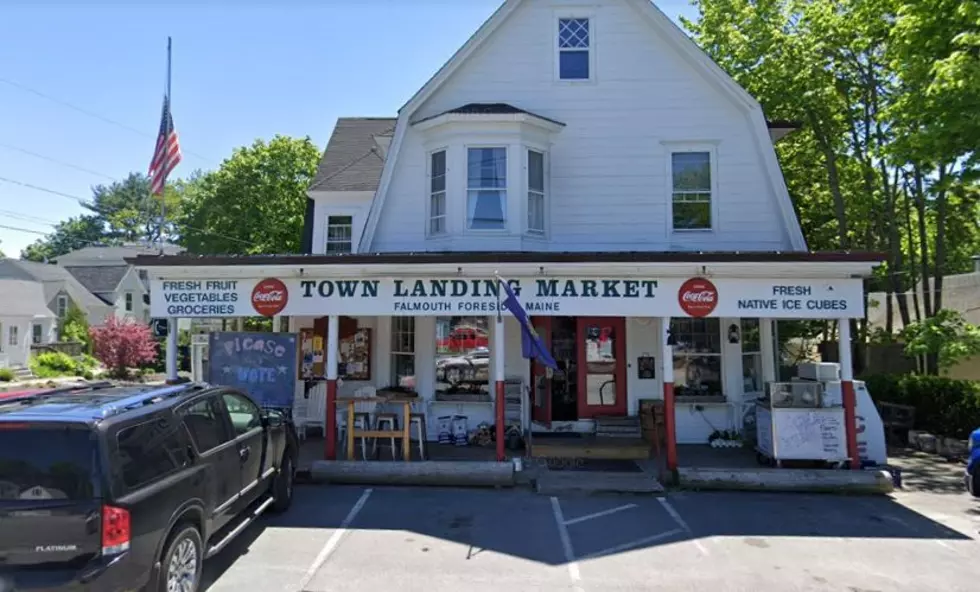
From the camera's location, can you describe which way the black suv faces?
facing away from the viewer and to the right of the viewer

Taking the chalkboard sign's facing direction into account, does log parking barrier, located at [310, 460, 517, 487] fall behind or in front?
in front

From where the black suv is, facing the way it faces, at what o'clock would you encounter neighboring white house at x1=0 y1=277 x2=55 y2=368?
The neighboring white house is roughly at 10 o'clock from the black suv.

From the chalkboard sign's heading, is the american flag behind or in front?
behind

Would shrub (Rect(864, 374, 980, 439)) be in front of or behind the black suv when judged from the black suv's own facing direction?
in front

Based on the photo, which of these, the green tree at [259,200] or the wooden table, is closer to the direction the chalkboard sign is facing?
the wooden table

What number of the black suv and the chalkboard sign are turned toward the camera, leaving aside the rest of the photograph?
1

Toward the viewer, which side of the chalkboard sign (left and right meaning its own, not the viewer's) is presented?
front

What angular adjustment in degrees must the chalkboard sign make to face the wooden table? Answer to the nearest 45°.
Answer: approximately 45° to its left

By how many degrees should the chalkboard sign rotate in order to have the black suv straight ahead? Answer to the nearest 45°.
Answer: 0° — it already faces it

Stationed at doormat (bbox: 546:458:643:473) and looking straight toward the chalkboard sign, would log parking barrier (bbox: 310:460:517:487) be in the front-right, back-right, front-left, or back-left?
front-left

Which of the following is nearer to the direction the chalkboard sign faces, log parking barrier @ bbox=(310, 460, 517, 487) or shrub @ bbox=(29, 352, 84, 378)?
the log parking barrier
